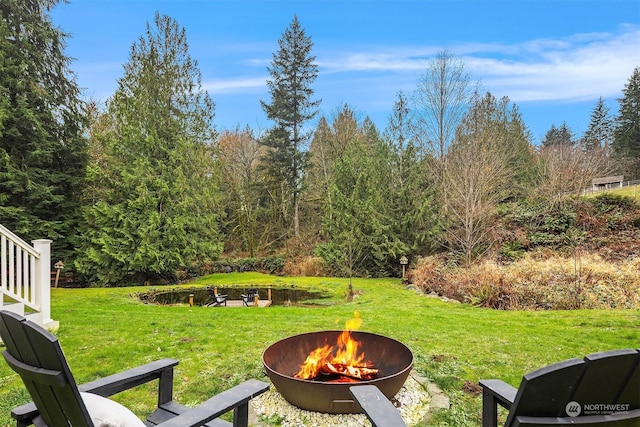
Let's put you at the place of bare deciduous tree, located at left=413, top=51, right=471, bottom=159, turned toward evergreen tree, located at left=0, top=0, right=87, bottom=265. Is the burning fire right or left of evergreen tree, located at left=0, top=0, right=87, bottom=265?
left

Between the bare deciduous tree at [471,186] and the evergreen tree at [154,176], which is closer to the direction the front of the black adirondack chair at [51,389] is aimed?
the bare deciduous tree

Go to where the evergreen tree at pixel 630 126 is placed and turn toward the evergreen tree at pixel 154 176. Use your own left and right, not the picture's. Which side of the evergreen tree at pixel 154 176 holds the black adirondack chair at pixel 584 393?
left

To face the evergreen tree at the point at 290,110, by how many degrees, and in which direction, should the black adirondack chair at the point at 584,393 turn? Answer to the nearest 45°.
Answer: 0° — it already faces it

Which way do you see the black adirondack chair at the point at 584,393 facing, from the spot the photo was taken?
facing away from the viewer and to the left of the viewer

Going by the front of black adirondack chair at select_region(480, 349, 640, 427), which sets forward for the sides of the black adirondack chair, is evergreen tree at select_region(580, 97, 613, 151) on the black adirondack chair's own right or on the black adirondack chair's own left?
on the black adirondack chair's own right

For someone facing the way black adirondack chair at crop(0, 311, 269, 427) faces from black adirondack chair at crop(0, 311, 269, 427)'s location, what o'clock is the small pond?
The small pond is roughly at 11 o'clock from the black adirondack chair.

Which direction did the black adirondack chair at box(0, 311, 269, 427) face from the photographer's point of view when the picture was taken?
facing away from the viewer and to the right of the viewer
